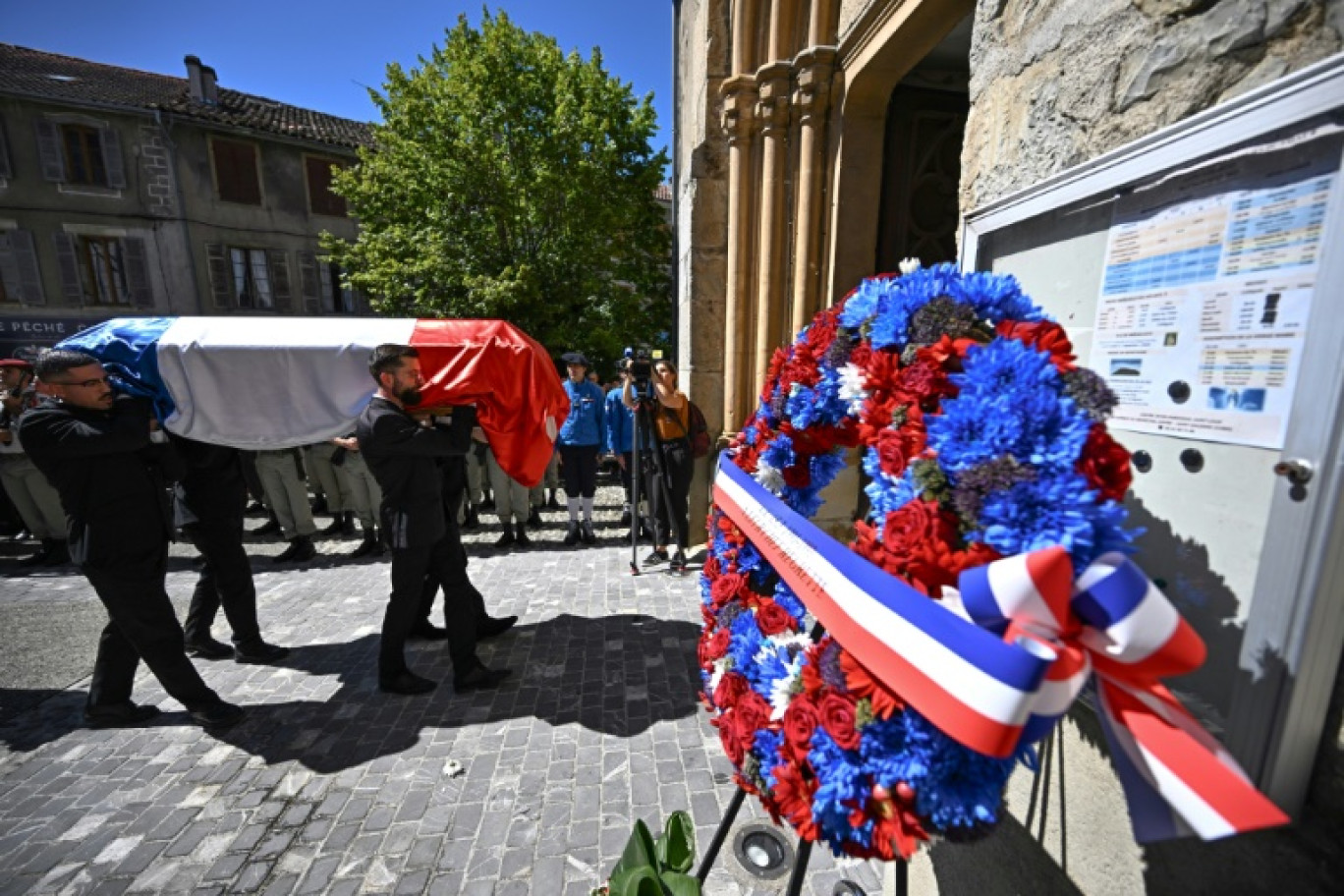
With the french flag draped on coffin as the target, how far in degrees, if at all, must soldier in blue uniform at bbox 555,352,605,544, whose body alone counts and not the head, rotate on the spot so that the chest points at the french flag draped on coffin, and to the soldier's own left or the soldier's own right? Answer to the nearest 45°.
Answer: approximately 45° to the soldier's own right

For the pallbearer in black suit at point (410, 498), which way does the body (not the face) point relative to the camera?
to the viewer's right

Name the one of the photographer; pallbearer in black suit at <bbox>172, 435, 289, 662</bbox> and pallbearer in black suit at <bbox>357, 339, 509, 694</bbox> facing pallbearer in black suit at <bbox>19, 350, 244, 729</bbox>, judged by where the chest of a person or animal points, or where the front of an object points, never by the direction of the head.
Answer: the photographer

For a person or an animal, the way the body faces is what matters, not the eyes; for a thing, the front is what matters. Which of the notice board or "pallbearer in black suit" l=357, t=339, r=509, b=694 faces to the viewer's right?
the pallbearer in black suit

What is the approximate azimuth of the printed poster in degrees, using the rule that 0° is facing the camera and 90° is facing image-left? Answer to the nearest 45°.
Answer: approximately 45°

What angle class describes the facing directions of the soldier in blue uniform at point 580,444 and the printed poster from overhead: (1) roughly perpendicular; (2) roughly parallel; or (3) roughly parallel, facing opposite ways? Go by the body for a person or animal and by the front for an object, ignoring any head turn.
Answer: roughly perpendicular

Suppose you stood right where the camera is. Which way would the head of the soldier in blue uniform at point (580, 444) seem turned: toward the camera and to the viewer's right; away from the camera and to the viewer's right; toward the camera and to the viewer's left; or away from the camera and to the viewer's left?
toward the camera and to the viewer's left

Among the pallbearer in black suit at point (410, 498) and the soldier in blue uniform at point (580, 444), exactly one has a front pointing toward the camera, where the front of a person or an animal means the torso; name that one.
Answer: the soldier in blue uniform

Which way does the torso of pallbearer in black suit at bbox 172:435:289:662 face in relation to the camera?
to the viewer's right

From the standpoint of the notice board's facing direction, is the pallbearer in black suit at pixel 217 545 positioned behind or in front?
in front

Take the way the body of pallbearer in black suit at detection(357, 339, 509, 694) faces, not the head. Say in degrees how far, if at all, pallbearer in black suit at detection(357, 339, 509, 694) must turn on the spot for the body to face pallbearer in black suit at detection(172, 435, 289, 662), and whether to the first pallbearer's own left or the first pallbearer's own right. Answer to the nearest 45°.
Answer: approximately 135° to the first pallbearer's own left

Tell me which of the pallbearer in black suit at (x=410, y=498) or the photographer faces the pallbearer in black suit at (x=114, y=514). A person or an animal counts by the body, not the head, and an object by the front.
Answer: the photographer

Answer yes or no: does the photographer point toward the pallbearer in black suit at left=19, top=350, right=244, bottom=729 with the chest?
yes

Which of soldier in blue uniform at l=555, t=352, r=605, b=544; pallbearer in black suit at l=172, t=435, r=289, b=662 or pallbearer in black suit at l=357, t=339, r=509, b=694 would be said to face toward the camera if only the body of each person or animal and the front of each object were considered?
the soldier in blue uniform

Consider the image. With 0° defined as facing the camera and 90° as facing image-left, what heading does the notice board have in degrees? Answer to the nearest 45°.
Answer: approximately 45°

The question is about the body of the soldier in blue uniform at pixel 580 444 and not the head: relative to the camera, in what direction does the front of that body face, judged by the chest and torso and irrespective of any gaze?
toward the camera

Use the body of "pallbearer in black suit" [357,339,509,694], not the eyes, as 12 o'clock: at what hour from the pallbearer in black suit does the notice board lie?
The notice board is roughly at 2 o'clock from the pallbearer in black suit.
